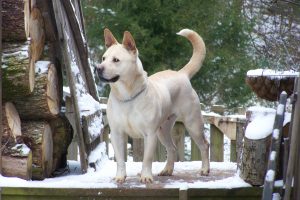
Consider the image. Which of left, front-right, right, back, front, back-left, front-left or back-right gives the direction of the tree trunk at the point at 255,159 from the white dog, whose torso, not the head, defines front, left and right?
back-left

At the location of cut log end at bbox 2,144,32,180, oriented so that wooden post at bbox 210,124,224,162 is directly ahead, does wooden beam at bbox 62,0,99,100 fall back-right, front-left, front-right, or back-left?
front-left

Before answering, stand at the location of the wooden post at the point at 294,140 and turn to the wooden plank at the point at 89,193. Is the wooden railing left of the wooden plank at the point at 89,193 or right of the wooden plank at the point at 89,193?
right

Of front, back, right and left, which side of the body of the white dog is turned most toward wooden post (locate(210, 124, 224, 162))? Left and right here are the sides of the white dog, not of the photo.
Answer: back

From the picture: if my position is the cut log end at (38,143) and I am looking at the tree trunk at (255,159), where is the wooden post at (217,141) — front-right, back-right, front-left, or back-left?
front-left

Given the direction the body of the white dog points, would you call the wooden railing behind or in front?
behind

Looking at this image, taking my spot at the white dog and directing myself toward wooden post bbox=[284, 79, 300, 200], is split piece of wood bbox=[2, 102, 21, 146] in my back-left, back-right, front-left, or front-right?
back-right

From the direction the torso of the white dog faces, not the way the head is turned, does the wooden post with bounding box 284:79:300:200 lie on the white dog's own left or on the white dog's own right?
on the white dog's own left

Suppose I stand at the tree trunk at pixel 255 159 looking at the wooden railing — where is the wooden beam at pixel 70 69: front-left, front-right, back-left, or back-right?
front-left

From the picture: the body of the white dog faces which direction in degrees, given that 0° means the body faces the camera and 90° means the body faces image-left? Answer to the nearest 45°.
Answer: approximately 45°
